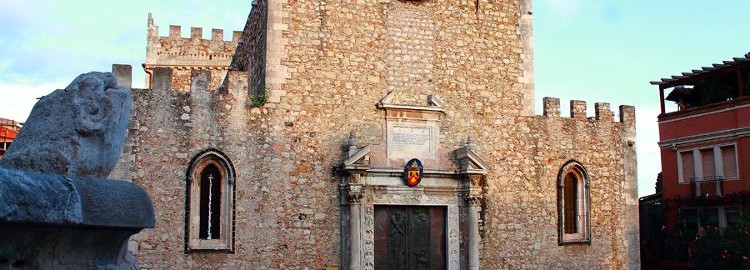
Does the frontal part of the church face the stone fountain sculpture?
yes

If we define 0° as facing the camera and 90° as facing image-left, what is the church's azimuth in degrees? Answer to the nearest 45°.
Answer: approximately 0°

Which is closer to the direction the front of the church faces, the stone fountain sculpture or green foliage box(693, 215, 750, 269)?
the stone fountain sculpture
